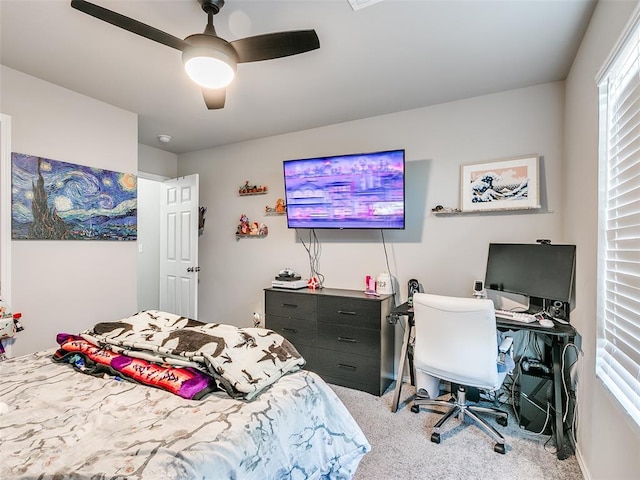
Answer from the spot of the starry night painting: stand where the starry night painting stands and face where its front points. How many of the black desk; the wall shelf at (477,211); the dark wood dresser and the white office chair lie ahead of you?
4

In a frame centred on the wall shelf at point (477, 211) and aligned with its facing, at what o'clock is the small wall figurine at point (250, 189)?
The small wall figurine is roughly at 3 o'clock from the wall shelf.

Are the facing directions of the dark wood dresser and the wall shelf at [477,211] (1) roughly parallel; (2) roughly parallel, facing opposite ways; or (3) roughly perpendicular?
roughly parallel

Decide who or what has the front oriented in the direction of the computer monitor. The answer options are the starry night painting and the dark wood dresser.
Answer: the starry night painting

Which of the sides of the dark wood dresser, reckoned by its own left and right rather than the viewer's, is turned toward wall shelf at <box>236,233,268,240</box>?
right

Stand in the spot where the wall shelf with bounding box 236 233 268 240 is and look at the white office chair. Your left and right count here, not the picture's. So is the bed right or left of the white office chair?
right

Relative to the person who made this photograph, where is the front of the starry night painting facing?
facing the viewer and to the right of the viewer

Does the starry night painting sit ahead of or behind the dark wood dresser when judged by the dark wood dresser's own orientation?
ahead

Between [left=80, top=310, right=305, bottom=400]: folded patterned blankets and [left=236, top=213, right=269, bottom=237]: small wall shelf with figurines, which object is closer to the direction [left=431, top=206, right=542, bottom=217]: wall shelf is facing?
the folded patterned blankets

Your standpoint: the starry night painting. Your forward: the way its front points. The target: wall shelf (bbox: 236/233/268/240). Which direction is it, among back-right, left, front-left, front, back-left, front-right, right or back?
front-left

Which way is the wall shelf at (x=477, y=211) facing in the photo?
toward the camera

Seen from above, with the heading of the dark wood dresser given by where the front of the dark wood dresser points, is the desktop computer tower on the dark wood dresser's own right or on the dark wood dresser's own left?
on the dark wood dresser's own left

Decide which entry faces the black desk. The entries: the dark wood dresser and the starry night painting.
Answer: the starry night painting

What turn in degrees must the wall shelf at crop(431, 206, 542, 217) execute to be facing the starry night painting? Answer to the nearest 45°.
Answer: approximately 45° to its right

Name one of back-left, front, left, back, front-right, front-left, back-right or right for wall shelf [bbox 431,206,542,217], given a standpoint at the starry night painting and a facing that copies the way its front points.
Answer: front

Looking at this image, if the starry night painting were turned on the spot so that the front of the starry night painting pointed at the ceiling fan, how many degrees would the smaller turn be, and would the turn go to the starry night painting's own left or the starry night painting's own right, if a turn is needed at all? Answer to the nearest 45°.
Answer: approximately 45° to the starry night painting's own right

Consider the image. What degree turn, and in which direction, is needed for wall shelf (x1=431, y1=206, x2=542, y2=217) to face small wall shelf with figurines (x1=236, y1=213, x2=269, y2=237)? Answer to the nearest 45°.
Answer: approximately 90° to its right

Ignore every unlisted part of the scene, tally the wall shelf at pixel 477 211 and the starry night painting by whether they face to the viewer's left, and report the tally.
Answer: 0

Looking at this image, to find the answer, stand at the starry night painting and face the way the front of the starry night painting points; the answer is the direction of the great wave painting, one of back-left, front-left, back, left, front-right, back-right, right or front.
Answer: front

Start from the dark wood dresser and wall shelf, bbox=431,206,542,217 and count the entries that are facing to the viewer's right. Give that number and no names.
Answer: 0

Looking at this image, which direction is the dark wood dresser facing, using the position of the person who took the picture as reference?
facing the viewer and to the left of the viewer
